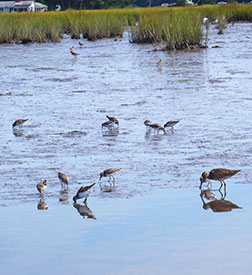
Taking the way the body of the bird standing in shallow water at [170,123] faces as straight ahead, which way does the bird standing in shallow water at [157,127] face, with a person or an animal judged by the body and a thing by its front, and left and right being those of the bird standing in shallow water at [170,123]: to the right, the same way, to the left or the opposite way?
the opposite way

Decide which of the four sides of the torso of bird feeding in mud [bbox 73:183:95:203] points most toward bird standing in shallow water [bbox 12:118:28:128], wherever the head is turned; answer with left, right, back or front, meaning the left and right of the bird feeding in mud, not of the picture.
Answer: right

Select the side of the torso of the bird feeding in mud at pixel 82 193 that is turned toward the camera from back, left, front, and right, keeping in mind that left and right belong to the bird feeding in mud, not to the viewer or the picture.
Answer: left

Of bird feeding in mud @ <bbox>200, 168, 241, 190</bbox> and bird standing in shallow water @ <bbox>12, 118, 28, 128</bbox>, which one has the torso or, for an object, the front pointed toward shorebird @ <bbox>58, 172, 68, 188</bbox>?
the bird feeding in mud

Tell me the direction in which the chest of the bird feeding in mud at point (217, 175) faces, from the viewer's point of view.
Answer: to the viewer's left
